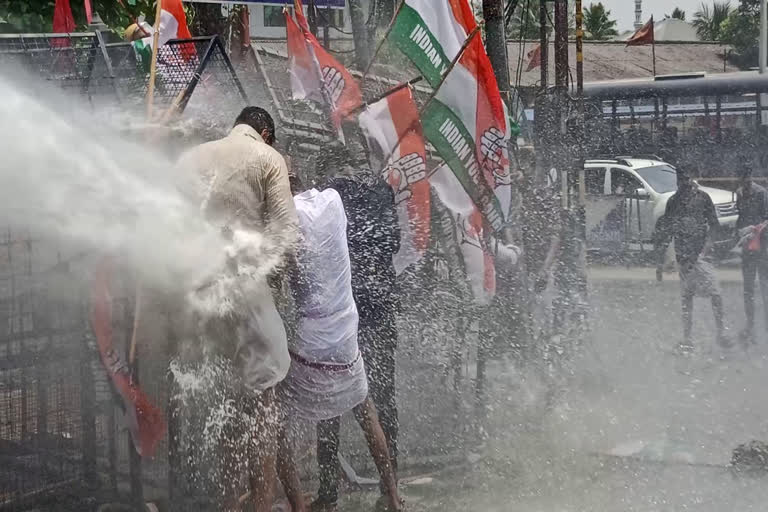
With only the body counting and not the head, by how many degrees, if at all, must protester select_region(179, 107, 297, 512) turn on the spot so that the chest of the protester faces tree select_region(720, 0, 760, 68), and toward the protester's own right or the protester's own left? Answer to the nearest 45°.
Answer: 0° — they already face it

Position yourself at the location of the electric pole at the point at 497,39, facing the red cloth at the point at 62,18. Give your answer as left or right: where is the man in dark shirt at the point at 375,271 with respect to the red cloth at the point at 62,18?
left

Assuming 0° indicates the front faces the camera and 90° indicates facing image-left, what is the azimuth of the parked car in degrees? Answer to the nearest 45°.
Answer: approximately 315°

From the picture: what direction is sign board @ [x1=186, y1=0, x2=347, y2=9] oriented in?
toward the camera

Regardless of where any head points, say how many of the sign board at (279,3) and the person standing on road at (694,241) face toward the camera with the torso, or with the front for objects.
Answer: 2

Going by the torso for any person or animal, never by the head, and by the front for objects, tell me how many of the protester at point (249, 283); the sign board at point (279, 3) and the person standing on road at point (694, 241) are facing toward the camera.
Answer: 2

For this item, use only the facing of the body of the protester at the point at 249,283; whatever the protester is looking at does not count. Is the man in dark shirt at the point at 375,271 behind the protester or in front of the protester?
in front

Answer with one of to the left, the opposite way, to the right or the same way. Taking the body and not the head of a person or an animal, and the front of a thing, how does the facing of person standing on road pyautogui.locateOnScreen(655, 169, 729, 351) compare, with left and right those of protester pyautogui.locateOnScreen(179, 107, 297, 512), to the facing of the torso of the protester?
the opposite way
